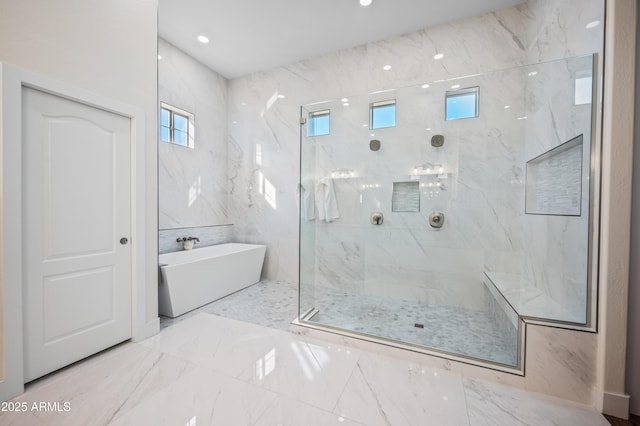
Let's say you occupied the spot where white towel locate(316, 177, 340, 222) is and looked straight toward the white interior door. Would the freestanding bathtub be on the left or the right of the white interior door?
right

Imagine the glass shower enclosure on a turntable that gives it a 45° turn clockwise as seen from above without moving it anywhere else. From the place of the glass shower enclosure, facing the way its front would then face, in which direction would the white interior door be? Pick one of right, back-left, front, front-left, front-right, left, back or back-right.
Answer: front

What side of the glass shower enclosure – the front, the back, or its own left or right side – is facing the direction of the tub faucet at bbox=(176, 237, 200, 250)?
right

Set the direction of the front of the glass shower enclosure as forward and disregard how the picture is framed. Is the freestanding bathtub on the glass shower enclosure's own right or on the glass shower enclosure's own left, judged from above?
on the glass shower enclosure's own right

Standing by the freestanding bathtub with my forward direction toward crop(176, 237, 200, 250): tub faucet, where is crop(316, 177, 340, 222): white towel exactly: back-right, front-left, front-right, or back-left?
back-right

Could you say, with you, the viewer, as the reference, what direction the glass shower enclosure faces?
facing the viewer
